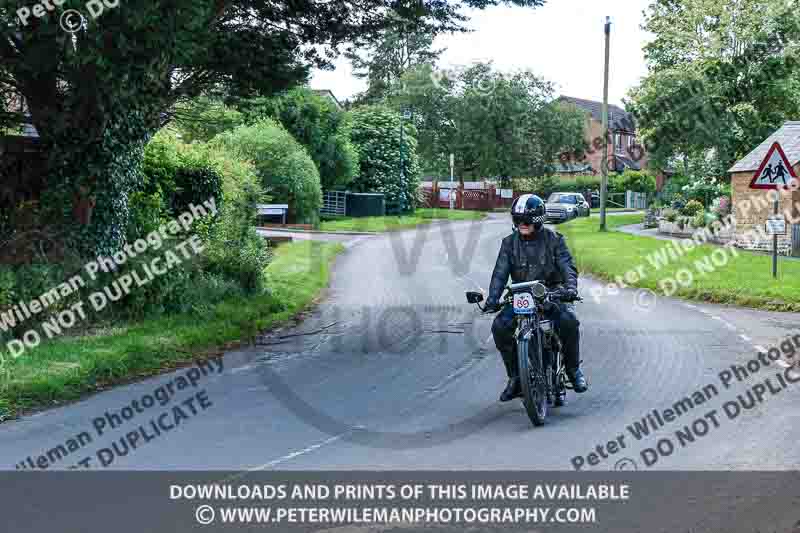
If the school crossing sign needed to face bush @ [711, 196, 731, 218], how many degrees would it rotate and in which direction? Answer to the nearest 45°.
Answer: approximately 180°

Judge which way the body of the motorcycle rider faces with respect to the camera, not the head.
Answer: toward the camera

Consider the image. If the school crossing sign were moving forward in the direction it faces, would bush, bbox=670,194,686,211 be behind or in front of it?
behind

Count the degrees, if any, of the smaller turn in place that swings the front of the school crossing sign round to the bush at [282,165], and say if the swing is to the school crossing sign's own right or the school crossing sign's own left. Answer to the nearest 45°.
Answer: approximately 135° to the school crossing sign's own right

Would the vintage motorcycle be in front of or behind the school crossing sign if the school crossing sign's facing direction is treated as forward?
in front

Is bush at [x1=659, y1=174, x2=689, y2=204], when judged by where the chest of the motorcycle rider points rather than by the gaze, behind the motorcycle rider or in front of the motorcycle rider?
behind

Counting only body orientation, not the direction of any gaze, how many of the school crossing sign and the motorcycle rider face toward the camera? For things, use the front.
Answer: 2

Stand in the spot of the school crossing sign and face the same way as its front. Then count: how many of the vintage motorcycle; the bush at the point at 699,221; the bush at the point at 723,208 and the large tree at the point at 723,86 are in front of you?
1

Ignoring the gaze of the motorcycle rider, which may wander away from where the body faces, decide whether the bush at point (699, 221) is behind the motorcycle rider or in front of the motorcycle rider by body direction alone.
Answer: behind

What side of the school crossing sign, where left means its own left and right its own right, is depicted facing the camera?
front

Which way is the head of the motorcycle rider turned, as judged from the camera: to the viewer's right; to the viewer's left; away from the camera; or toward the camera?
toward the camera

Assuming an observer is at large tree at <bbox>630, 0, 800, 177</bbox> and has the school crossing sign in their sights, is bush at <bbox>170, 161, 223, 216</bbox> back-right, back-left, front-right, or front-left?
front-right

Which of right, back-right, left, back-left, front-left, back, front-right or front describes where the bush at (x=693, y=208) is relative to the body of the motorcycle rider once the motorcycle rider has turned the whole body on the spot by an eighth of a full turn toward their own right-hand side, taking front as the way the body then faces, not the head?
back-right

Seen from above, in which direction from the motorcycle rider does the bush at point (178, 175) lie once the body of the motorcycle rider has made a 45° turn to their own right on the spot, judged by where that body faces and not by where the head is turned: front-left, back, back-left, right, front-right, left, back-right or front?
right

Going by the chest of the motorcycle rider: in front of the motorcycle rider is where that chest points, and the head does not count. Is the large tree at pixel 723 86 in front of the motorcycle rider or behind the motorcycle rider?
behind

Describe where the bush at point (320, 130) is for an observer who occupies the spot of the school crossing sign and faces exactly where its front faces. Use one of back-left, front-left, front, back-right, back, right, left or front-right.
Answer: back-right

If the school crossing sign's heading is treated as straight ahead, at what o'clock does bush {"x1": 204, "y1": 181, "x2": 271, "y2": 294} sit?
The bush is roughly at 2 o'clock from the school crossing sign.

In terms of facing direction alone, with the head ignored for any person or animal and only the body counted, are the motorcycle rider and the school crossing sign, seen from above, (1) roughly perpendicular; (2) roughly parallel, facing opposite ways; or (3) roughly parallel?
roughly parallel
